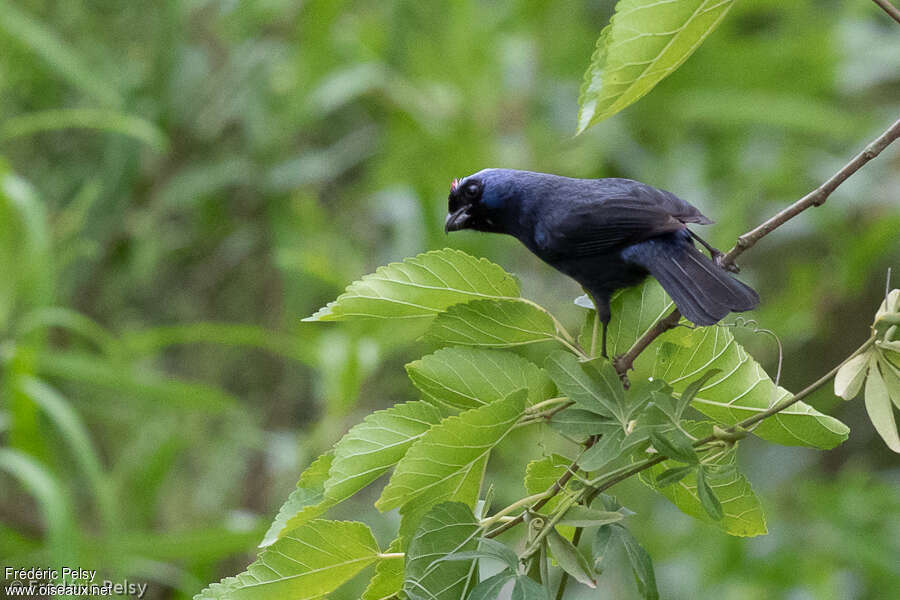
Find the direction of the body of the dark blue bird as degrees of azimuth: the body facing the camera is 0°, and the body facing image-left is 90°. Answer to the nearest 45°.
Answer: approximately 90°
